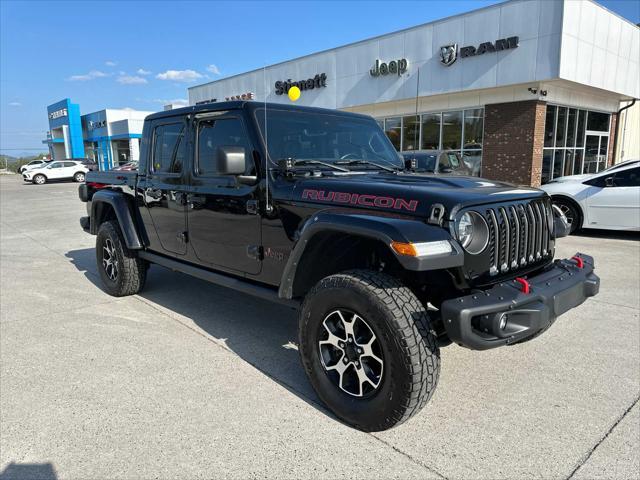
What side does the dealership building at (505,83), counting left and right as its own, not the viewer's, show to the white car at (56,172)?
right

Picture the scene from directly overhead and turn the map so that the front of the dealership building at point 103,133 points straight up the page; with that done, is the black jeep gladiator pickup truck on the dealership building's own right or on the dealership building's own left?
on the dealership building's own left

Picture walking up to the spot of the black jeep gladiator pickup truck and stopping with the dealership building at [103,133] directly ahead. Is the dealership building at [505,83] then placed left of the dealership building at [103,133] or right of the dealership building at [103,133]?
right

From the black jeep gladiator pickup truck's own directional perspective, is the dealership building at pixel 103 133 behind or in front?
behind

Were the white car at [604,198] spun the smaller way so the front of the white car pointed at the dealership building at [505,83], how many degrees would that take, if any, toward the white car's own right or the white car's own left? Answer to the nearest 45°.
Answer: approximately 45° to the white car's own right

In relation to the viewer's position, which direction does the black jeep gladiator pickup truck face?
facing the viewer and to the right of the viewer

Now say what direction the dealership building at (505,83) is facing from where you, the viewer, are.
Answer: facing the viewer and to the left of the viewer

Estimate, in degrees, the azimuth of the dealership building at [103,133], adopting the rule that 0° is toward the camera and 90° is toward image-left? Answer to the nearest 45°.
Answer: approximately 45°

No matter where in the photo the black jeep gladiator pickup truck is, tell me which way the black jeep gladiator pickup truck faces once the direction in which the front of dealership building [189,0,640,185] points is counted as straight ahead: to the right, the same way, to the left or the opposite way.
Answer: to the left

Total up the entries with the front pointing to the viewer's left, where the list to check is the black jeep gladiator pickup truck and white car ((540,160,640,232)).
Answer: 1

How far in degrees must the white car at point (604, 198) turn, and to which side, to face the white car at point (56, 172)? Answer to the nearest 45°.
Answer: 0° — it already faces it

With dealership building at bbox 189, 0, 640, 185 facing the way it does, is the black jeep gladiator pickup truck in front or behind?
in front

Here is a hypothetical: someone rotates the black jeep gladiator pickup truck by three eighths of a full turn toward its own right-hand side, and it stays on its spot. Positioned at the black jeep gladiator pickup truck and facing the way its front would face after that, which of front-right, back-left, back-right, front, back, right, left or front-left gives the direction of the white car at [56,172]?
front-right

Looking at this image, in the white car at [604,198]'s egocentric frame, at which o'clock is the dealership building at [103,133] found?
The dealership building is roughly at 1 o'clock from the white car.

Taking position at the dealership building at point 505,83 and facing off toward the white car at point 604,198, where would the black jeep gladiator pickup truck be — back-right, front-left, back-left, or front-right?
front-right

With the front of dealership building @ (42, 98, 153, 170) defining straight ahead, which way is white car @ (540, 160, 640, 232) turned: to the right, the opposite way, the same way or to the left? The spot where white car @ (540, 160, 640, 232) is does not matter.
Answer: to the right

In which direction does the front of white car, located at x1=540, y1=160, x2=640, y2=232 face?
to the viewer's left
